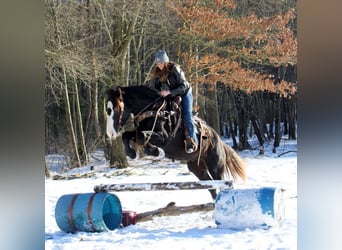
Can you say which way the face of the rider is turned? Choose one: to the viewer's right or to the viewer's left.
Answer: to the viewer's left

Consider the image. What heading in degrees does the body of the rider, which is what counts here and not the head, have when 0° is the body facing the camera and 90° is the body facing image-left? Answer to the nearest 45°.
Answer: approximately 45°
